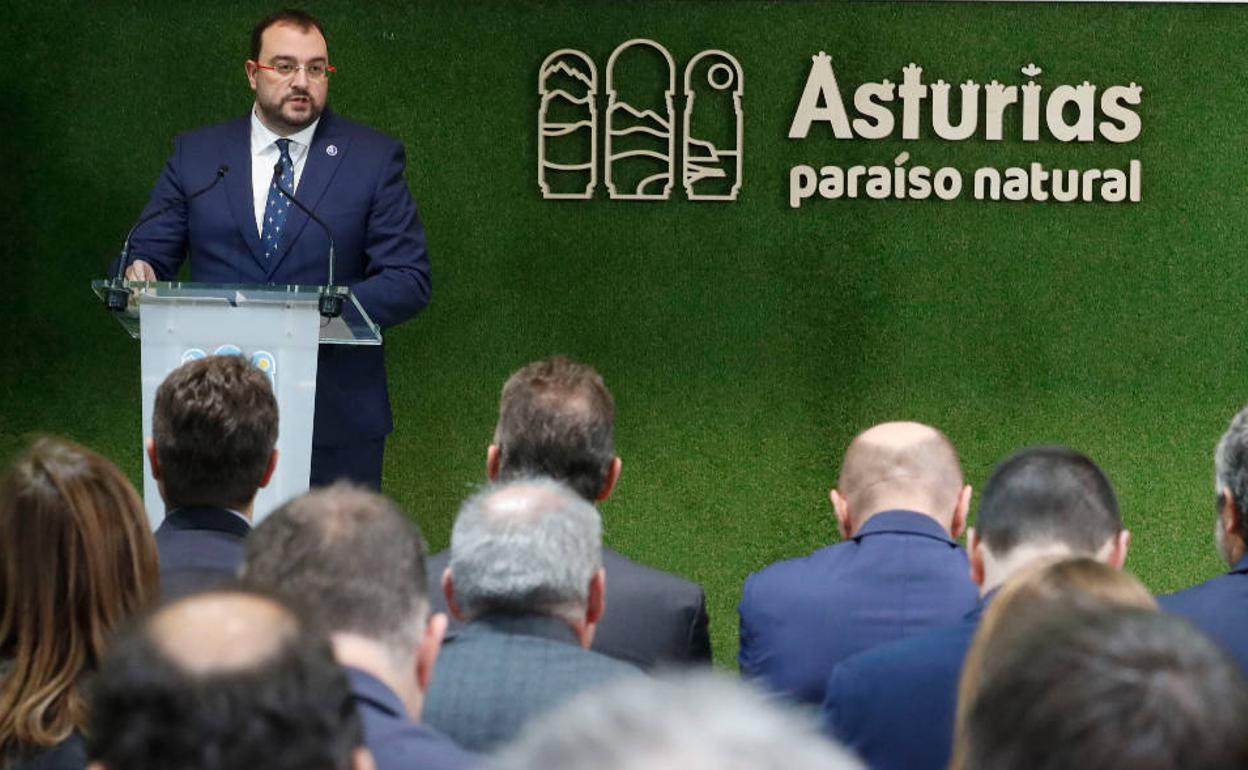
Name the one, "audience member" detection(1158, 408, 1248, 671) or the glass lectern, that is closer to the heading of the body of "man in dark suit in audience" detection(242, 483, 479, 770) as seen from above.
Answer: the glass lectern

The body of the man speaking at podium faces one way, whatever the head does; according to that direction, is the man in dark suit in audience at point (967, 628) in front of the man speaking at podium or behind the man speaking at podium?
in front

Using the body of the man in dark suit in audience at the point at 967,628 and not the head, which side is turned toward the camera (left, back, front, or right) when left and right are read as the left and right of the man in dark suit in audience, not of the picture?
back

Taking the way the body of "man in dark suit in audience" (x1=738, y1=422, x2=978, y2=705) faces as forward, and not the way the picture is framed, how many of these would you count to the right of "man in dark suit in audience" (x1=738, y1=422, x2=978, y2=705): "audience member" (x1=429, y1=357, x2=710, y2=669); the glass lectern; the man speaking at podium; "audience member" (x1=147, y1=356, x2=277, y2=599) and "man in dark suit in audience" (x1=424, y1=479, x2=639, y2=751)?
0

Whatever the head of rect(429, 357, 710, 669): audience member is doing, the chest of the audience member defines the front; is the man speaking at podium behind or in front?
in front

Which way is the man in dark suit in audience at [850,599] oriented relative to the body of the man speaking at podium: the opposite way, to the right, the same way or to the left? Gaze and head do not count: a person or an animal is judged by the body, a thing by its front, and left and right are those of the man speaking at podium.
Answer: the opposite way

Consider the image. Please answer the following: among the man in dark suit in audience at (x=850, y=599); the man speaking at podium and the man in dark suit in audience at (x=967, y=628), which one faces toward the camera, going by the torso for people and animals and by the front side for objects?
the man speaking at podium

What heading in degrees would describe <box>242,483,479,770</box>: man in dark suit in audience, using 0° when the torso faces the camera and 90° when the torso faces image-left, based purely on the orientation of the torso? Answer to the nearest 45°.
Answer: approximately 180°

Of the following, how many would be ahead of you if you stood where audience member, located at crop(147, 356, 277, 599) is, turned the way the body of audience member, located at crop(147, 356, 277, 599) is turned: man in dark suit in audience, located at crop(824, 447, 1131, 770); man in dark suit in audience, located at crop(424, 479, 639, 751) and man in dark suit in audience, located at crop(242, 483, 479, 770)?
0

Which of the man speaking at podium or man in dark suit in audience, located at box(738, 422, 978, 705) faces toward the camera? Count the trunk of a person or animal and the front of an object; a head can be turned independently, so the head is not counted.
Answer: the man speaking at podium

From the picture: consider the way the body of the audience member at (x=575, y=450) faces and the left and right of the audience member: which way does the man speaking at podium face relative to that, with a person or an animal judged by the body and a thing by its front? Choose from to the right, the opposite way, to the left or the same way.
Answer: the opposite way

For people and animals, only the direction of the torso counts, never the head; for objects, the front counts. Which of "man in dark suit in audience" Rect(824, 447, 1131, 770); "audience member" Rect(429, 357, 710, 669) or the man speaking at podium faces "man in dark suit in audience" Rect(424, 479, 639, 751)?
the man speaking at podium

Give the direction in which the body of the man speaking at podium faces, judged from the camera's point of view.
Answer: toward the camera

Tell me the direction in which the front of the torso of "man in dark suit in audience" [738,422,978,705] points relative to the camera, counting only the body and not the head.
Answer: away from the camera

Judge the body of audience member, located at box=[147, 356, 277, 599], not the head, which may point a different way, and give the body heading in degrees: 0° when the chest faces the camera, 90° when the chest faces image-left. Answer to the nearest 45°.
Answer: approximately 180°

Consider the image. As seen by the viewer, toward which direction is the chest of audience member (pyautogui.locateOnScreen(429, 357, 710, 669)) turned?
away from the camera

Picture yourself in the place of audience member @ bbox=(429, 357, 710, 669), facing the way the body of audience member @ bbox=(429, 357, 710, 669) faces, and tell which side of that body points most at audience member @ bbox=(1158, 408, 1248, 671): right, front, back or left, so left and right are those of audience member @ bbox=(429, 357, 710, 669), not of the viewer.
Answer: right

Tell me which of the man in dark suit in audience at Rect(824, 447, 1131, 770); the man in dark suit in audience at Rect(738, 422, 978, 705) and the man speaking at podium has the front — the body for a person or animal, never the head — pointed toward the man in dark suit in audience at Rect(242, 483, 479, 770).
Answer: the man speaking at podium

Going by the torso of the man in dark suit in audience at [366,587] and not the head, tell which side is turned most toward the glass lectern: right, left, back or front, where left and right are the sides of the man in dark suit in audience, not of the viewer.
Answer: front

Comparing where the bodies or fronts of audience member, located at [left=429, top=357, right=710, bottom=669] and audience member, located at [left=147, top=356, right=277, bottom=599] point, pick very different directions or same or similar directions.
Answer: same or similar directions

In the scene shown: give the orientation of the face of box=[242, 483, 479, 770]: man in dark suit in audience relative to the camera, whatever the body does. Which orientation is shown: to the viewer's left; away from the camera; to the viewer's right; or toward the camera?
away from the camera
